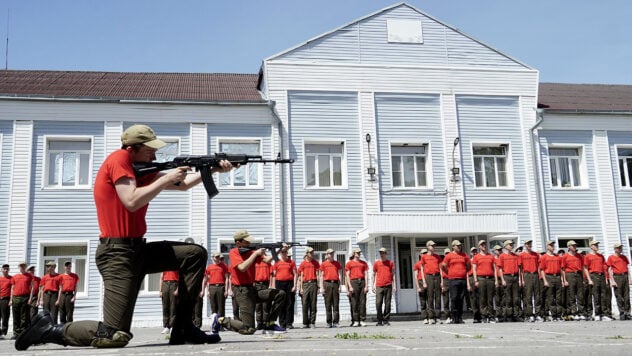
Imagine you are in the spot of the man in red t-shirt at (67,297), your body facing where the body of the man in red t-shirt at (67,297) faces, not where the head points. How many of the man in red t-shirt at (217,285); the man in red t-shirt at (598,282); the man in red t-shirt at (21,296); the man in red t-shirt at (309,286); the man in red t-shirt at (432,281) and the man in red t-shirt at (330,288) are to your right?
1

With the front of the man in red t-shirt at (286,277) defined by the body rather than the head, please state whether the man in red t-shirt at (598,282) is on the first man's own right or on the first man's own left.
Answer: on the first man's own left

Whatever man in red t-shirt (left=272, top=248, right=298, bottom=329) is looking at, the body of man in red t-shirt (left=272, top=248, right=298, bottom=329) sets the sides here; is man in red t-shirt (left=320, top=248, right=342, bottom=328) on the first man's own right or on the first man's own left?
on the first man's own left

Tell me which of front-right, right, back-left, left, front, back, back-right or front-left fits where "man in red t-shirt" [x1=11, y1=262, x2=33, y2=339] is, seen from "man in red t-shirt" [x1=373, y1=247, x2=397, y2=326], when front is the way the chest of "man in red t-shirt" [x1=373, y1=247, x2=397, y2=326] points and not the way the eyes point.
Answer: right

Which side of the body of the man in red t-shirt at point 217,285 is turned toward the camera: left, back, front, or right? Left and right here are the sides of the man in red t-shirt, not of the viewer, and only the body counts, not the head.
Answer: front

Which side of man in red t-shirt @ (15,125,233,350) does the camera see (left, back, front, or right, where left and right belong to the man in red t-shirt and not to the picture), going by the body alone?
right

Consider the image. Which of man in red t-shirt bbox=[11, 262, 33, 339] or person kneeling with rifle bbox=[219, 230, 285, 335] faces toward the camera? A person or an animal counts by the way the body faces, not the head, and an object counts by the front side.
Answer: the man in red t-shirt

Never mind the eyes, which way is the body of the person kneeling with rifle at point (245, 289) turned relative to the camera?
to the viewer's right

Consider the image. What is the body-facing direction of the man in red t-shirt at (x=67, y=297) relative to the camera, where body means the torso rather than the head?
toward the camera

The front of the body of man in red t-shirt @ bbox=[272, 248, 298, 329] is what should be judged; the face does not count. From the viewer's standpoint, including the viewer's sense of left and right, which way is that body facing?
facing the viewer

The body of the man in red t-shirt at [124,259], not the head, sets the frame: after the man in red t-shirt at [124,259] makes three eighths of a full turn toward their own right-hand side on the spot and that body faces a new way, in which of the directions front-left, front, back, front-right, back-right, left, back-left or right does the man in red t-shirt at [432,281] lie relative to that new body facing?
back

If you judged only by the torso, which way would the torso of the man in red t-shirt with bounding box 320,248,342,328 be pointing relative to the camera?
toward the camera

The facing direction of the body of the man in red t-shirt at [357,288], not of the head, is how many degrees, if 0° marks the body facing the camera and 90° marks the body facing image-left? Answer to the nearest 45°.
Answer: approximately 0°

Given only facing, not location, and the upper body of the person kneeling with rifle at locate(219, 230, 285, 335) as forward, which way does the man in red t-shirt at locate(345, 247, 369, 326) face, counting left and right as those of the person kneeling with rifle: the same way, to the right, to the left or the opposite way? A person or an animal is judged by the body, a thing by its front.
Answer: to the right

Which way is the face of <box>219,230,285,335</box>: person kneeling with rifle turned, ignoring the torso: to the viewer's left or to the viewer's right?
to the viewer's right

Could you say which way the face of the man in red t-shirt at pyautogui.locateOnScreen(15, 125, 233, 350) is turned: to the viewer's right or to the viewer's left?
to the viewer's right

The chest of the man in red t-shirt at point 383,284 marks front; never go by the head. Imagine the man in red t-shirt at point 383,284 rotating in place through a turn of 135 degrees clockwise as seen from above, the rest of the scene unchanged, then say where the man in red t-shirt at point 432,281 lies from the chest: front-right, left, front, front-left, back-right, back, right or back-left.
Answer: back-right
